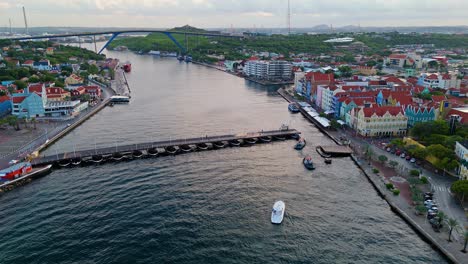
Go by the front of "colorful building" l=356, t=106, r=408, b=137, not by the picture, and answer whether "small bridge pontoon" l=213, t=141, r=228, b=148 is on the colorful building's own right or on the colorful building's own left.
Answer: on the colorful building's own right

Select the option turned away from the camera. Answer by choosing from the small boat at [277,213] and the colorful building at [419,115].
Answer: the small boat

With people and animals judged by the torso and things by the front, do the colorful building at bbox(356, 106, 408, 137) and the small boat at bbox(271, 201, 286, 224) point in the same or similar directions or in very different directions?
very different directions

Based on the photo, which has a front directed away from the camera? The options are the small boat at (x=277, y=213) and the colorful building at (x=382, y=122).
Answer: the small boat

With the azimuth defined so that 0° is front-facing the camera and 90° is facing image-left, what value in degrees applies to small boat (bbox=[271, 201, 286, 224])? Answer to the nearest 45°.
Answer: approximately 180°

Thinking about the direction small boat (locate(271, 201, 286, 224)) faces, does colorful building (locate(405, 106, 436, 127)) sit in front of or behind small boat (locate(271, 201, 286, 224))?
in front

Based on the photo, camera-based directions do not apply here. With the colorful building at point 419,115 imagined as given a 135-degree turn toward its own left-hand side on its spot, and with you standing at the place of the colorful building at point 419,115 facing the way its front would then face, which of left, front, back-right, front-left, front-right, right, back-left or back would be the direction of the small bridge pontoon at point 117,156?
back

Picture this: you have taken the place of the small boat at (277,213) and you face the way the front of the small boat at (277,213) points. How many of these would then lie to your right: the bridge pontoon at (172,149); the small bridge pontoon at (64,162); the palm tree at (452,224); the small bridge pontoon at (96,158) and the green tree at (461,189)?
2

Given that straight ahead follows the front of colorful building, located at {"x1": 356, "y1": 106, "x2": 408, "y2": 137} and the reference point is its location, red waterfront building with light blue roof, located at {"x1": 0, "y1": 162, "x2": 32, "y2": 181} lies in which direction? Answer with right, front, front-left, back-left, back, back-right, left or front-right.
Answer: front-right
